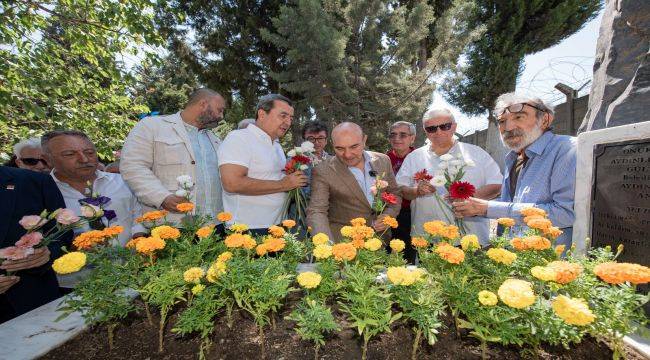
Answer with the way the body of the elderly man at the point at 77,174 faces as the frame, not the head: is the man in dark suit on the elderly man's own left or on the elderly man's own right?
on the elderly man's own right

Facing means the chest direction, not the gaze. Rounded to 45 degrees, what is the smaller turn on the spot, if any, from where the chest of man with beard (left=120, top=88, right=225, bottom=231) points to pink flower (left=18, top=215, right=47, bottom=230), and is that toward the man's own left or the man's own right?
approximately 90° to the man's own right

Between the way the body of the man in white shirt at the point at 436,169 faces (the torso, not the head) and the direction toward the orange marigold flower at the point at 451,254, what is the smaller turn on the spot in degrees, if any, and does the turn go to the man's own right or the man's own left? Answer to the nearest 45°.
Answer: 0° — they already face it

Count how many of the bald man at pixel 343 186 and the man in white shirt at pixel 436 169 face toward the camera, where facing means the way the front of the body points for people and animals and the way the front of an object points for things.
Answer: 2

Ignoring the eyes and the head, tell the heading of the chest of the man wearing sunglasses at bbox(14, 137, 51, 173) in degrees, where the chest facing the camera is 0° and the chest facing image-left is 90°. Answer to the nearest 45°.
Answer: approximately 315°
